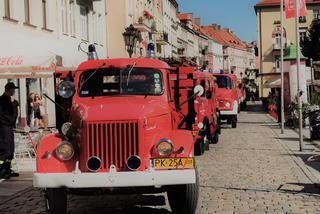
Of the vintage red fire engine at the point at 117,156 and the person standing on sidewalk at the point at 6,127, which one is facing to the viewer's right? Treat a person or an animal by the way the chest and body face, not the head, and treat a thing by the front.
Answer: the person standing on sidewalk

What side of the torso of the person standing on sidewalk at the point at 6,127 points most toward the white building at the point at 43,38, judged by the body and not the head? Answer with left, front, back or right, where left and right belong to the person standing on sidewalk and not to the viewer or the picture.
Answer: left

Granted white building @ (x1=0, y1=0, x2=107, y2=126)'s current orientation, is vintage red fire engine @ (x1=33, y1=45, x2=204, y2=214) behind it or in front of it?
in front

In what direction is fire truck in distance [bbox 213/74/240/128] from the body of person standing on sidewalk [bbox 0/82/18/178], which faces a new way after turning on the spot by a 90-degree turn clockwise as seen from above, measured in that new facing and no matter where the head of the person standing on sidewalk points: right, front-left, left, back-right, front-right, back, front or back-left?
back-left

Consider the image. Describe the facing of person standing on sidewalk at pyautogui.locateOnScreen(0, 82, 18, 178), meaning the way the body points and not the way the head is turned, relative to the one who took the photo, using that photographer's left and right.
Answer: facing to the right of the viewer

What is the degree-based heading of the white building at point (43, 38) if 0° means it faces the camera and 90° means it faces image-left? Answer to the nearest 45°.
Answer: approximately 315°

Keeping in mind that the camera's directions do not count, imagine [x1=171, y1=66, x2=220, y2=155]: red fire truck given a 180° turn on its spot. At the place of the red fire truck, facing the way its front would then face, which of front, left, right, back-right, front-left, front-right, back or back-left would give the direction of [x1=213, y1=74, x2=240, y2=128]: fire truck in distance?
front-left

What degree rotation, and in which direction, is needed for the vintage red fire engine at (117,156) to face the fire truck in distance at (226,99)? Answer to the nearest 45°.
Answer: approximately 180°

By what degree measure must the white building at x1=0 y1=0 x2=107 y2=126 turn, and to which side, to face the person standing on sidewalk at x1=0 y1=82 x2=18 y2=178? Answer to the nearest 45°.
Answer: approximately 45° to its right

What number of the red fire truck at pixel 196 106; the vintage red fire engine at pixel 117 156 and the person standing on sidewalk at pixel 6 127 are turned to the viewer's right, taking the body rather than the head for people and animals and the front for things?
1

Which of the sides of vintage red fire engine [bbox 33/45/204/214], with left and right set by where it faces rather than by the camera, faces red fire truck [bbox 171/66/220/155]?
back

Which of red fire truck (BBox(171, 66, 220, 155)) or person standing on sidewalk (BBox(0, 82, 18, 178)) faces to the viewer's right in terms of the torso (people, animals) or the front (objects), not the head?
the person standing on sidewalk

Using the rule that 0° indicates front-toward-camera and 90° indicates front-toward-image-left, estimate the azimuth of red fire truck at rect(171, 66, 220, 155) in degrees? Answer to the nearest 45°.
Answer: approximately 45°

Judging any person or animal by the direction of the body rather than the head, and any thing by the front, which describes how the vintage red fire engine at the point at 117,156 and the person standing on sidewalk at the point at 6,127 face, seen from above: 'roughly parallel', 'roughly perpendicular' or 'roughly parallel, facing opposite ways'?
roughly perpendicular

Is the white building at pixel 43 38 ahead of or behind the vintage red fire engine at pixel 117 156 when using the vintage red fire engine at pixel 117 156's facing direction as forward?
behind
